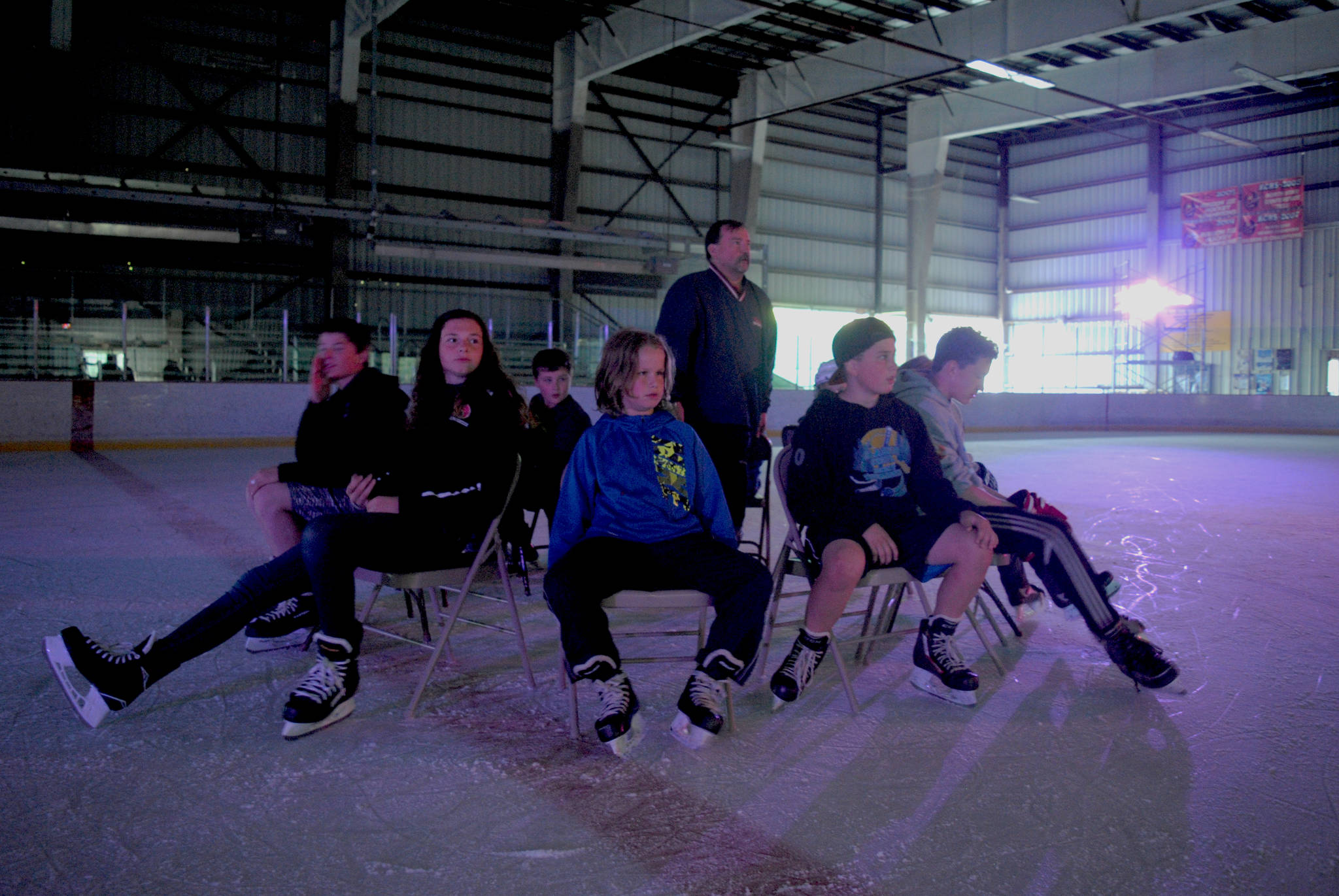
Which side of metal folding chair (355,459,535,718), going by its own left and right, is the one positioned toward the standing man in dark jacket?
back

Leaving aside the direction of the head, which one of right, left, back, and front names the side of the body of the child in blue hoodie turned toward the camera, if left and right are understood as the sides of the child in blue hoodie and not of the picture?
front

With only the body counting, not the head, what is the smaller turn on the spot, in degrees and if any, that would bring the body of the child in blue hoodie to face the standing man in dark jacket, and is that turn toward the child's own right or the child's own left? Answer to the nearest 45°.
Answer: approximately 180°

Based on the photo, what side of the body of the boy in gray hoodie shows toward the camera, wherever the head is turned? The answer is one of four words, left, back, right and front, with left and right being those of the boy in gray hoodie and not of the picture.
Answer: right

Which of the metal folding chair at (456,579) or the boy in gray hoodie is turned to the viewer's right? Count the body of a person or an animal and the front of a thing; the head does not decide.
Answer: the boy in gray hoodie

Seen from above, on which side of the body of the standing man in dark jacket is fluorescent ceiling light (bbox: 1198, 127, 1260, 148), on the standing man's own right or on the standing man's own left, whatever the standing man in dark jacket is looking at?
on the standing man's own left

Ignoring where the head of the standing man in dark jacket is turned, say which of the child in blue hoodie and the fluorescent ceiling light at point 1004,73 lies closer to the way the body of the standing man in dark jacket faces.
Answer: the child in blue hoodie

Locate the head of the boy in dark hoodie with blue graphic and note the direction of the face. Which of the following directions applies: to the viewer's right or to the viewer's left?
to the viewer's right

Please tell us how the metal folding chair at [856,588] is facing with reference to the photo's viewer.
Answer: facing the viewer and to the right of the viewer

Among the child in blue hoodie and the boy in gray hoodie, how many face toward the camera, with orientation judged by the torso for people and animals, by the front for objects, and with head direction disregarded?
1

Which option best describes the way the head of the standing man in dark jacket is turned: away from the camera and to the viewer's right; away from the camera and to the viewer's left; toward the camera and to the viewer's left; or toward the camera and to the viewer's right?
toward the camera and to the viewer's right

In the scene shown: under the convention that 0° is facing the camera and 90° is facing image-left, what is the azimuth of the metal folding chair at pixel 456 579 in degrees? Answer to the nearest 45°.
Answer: approximately 45°
